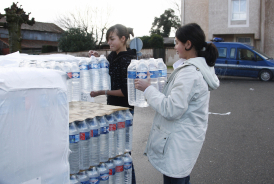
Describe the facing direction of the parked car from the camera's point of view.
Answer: facing to the right of the viewer

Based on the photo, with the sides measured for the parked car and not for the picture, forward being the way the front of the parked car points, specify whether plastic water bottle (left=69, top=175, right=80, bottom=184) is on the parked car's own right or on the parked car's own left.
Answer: on the parked car's own right

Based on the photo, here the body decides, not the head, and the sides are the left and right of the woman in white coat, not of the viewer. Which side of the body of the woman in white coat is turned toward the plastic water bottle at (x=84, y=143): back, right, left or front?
front

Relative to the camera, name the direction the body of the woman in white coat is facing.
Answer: to the viewer's left

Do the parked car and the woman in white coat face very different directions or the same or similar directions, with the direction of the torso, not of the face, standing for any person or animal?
very different directions

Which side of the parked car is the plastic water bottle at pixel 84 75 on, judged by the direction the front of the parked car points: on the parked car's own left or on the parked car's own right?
on the parked car's own right

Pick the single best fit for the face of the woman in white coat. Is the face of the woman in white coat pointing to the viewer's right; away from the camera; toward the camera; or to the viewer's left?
to the viewer's left

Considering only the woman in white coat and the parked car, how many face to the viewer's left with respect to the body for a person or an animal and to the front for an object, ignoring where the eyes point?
1

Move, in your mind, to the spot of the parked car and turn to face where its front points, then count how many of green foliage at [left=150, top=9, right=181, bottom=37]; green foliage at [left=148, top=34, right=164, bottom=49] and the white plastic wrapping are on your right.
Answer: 1

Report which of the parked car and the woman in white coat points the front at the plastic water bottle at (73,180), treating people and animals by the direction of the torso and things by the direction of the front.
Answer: the woman in white coat

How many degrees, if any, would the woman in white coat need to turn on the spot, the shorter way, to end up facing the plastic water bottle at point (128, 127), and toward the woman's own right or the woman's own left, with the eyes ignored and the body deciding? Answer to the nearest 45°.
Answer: approximately 45° to the woman's own right
